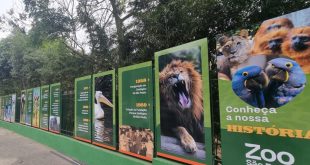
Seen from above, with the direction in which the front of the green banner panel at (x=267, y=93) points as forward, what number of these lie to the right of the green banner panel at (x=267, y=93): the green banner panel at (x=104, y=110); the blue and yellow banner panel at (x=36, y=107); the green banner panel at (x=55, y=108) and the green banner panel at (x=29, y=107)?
4

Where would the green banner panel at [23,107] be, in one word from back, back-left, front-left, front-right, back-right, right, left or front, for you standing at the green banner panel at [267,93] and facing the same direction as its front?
right

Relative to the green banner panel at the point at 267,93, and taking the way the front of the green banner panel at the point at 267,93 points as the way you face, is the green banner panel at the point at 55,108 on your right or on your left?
on your right

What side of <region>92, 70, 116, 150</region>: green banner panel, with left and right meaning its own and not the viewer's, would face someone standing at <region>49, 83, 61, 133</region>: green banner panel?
right

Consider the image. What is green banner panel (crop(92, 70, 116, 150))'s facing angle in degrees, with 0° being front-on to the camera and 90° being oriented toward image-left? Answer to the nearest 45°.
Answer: approximately 45°

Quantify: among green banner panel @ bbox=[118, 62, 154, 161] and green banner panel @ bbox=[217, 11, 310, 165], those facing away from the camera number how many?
0

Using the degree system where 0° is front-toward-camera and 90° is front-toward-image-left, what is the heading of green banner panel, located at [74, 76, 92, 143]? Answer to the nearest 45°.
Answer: approximately 45°

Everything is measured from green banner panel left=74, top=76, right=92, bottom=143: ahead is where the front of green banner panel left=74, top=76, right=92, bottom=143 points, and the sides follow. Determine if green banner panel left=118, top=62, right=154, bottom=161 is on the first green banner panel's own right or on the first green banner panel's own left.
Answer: on the first green banner panel's own left

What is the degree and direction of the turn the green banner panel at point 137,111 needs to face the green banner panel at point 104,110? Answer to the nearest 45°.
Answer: approximately 90° to its right

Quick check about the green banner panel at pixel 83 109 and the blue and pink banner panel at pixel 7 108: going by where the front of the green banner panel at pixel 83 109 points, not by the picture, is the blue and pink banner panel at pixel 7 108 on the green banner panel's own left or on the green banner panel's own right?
on the green banner panel's own right

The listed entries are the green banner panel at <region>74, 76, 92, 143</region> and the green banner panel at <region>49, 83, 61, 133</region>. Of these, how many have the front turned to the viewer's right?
0

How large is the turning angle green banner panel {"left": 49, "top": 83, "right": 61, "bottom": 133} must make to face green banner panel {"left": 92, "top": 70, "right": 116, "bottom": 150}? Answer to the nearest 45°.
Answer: approximately 45° to its left

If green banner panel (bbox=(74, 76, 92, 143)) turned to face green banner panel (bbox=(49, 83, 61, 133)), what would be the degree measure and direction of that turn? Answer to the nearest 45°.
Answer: approximately 135° to its right

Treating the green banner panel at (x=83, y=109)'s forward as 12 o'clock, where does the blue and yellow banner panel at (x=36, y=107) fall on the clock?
the blue and yellow banner panel at (x=36, y=107) is roughly at 4 o'clock from the green banner panel at (x=83, y=109).

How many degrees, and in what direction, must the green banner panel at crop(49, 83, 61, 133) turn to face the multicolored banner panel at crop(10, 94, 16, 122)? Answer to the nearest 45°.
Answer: approximately 135° to its right

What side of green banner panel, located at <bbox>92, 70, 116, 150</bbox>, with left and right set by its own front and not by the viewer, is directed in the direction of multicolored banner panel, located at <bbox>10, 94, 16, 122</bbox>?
right
